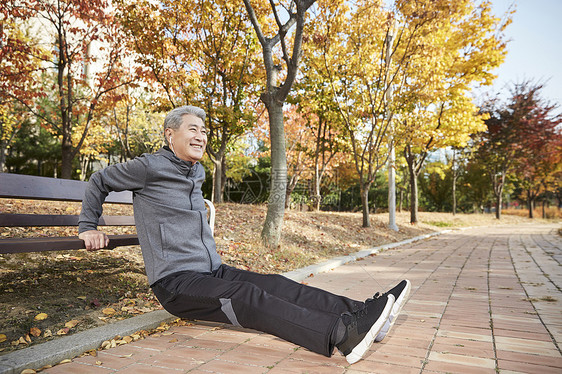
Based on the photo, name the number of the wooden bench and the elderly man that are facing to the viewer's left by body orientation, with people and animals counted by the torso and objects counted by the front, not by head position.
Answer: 0

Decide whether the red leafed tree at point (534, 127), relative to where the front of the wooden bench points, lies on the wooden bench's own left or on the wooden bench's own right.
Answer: on the wooden bench's own left

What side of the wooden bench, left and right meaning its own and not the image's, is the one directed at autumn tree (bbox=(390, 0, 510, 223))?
left

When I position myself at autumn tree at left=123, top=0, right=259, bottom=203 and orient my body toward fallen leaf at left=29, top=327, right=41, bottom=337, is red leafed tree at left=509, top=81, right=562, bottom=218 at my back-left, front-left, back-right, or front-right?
back-left

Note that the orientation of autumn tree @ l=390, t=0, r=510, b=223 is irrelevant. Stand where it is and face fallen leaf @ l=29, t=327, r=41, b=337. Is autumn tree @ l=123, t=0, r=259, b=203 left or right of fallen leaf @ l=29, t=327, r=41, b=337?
right

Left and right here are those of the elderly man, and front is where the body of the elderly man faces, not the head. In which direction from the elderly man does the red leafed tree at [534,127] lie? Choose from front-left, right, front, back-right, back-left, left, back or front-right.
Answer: left

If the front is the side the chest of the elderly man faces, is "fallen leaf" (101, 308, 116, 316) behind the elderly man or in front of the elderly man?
behind

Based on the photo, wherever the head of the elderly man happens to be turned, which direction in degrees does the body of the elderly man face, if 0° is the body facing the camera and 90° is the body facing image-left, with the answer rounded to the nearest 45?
approximately 315°

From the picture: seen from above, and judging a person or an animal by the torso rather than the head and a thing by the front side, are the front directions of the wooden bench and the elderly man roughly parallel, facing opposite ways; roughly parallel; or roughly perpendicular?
roughly parallel

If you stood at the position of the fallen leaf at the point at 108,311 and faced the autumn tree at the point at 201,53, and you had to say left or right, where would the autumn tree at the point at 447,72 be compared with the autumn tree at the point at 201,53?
right

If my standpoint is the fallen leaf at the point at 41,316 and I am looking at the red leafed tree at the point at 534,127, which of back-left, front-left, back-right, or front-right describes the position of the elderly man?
front-right

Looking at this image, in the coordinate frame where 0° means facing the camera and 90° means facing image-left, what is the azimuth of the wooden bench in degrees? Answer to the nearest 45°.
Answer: approximately 315°

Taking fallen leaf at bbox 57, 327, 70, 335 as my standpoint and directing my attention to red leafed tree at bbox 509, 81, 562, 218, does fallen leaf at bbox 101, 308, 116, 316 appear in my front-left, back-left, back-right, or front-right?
front-left

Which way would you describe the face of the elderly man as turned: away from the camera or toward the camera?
toward the camera
